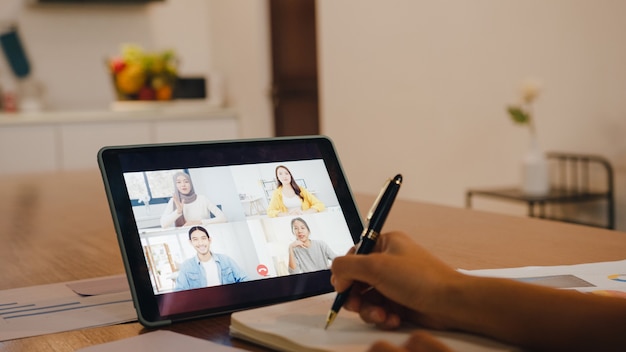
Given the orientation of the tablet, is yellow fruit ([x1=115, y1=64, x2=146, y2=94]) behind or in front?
behind

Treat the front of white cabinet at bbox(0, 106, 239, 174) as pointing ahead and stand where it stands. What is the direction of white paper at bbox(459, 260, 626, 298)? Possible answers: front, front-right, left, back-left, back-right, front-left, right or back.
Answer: front

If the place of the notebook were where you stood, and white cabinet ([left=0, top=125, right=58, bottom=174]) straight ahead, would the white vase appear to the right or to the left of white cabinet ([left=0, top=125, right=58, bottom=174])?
right

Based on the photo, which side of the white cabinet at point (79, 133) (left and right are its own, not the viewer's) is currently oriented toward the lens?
front

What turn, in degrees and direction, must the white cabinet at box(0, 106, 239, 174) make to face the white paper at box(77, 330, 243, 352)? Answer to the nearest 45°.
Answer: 0° — it already faces it

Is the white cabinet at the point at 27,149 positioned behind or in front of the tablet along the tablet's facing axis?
behind

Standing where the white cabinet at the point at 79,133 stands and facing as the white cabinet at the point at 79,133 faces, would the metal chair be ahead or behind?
ahead

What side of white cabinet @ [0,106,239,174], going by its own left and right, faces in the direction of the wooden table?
front

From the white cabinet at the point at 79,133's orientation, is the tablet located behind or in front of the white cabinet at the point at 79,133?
in front

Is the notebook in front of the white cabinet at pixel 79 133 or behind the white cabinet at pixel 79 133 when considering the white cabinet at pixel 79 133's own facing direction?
in front

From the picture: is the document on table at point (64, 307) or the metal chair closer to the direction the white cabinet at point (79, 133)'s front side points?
the document on table

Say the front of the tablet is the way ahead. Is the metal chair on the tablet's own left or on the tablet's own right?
on the tablet's own left

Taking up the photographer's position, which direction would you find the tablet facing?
facing the viewer and to the right of the viewer

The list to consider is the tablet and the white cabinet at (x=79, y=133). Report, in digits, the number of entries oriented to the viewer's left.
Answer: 0
